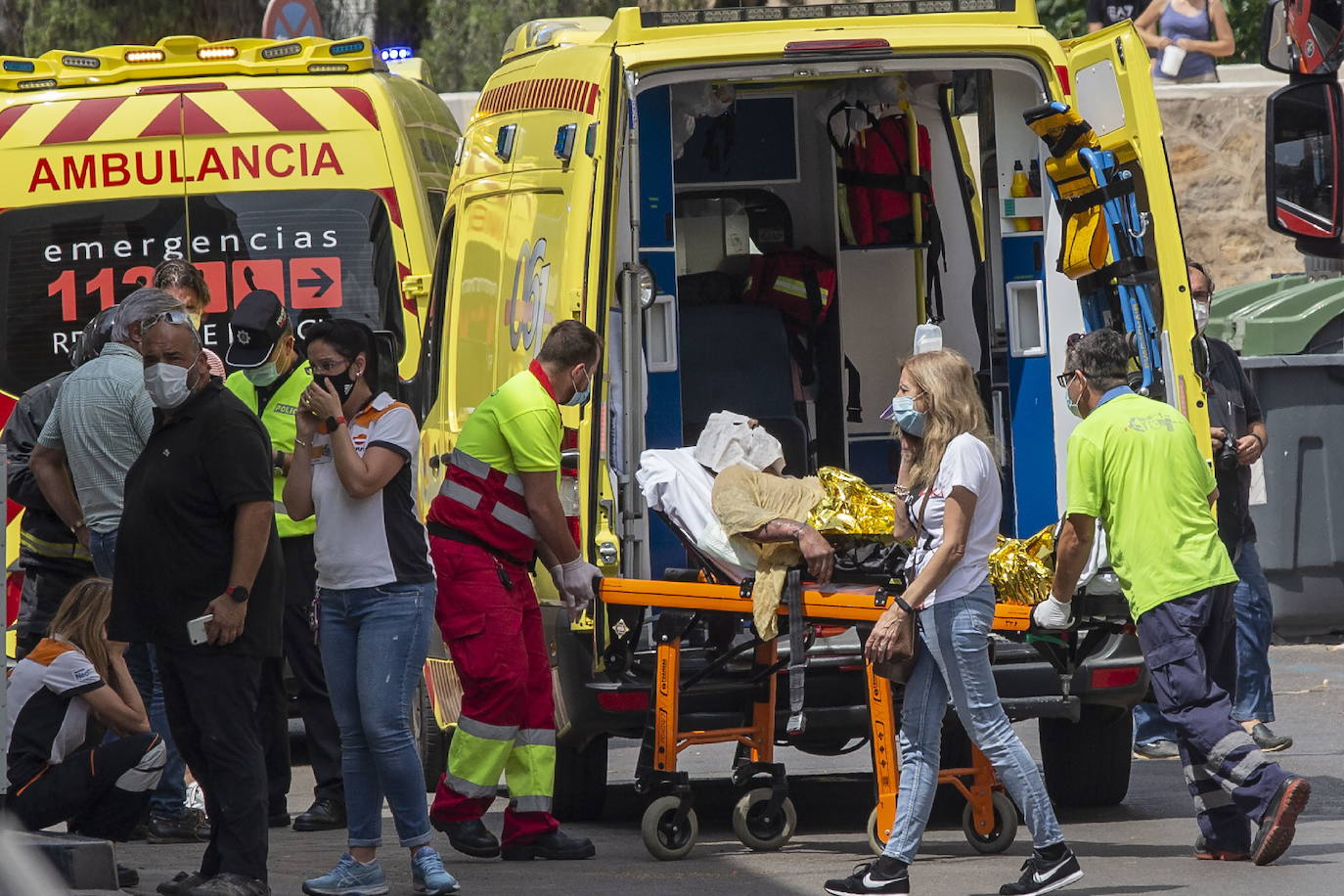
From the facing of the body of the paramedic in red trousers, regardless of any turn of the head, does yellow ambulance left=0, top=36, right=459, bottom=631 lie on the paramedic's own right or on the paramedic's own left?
on the paramedic's own left

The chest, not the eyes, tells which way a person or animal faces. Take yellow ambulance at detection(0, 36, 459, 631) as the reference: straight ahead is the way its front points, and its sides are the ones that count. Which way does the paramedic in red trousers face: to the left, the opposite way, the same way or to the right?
to the right

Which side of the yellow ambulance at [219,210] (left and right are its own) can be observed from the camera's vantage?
back

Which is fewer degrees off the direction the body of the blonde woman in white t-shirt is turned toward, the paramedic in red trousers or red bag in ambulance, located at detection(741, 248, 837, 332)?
the paramedic in red trousers

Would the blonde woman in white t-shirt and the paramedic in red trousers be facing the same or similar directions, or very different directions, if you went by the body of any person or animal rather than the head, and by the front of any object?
very different directions

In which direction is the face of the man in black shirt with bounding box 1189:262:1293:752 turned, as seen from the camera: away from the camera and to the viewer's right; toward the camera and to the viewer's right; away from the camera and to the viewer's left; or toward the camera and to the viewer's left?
toward the camera and to the viewer's left

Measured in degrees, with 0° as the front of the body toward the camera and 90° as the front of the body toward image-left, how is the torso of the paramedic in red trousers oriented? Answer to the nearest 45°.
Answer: approximately 270°

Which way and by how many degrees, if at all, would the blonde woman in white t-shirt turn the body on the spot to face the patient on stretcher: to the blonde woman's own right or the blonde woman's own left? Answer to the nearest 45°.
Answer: approximately 45° to the blonde woman's own right

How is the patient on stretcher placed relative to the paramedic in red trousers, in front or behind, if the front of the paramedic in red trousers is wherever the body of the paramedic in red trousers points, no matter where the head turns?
in front

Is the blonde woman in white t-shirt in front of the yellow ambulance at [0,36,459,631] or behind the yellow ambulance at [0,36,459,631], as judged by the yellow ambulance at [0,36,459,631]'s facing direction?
behind
